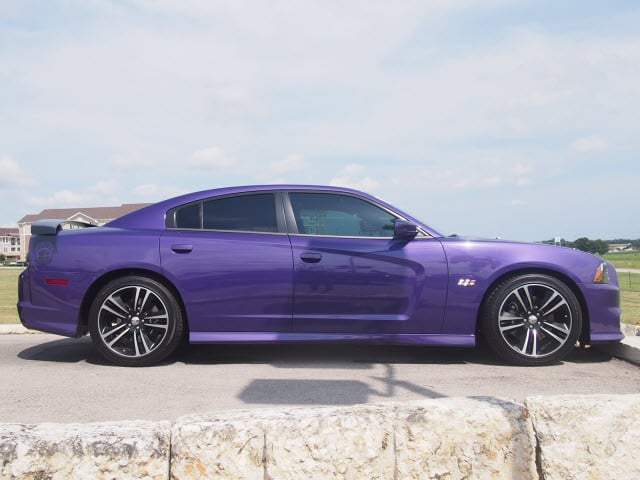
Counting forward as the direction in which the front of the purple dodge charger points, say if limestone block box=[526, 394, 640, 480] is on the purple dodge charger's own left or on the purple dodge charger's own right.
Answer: on the purple dodge charger's own right

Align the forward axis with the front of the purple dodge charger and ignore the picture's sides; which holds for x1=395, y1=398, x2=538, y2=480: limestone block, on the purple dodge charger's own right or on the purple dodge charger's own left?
on the purple dodge charger's own right

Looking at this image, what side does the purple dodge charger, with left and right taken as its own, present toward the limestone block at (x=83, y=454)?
right

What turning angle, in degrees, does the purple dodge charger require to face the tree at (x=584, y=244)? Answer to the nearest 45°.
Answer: approximately 45° to its left

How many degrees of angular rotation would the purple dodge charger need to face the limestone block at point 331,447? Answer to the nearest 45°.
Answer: approximately 90° to its right

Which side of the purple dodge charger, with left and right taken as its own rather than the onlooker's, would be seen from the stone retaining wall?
right

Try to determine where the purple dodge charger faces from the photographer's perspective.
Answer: facing to the right of the viewer
